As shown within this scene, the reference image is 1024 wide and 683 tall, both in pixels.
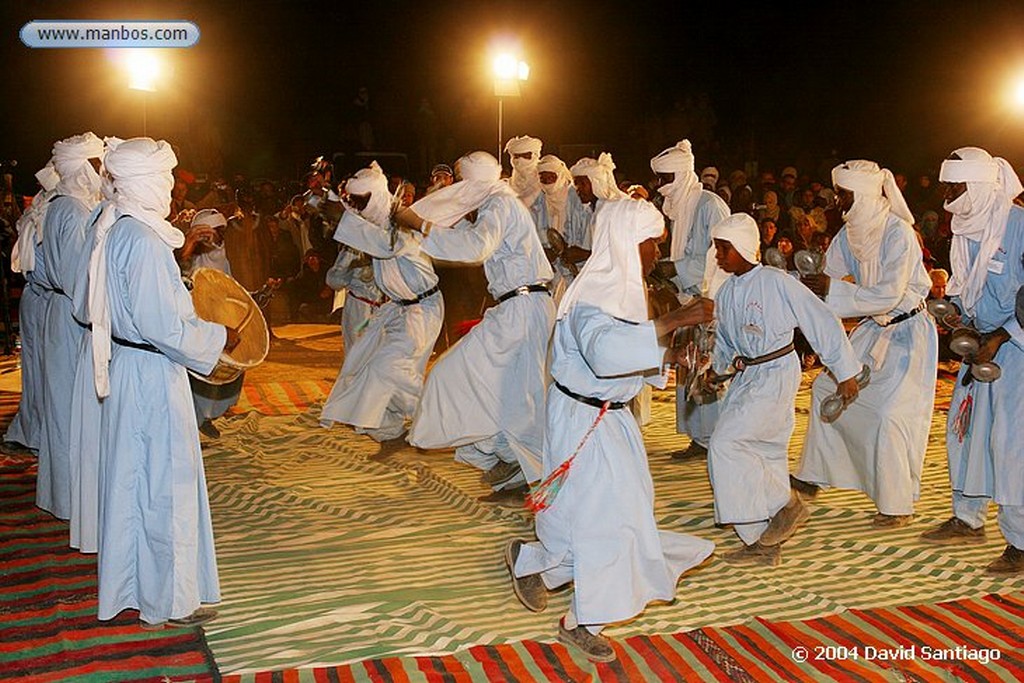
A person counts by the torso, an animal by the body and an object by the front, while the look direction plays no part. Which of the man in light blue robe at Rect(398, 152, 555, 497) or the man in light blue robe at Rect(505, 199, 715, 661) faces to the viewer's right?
the man in light blue robe at Rect(505, 199, 715, 661)

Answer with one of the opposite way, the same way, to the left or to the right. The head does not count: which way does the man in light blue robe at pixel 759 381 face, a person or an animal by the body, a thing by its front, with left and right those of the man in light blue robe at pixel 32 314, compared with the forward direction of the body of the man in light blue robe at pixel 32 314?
the opposite way

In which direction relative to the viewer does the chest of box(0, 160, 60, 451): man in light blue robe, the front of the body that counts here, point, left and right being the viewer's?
facing to the right of the viewer

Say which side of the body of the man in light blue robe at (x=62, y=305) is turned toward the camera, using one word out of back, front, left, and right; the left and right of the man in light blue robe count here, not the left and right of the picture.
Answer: right

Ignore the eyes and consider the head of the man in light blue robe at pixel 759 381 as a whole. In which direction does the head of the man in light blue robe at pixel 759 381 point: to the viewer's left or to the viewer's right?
to the viewer's left

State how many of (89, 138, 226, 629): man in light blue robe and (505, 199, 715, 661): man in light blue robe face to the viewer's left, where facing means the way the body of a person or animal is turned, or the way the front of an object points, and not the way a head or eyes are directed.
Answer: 0

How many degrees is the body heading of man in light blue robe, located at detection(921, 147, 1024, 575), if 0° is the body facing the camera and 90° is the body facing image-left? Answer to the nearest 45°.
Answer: approximately 45°

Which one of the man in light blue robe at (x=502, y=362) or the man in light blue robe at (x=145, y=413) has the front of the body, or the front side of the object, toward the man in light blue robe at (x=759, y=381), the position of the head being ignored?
the man in light blue robe at (x=145, y=413)

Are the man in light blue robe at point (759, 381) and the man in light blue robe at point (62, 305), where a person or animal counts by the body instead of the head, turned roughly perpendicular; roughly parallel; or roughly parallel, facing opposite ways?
roughly parallel, facing opposite ways

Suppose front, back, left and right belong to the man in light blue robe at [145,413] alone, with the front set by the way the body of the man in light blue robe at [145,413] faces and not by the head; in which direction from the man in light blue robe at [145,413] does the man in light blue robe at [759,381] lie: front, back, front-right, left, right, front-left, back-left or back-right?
front

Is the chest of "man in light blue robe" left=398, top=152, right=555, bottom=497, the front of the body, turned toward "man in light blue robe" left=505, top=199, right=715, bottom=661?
no

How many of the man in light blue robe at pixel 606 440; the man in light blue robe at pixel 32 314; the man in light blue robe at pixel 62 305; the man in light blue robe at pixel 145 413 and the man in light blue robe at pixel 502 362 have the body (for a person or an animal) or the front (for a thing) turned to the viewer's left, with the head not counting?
1

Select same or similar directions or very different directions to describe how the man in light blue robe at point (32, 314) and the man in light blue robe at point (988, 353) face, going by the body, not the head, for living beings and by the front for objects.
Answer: very different directions

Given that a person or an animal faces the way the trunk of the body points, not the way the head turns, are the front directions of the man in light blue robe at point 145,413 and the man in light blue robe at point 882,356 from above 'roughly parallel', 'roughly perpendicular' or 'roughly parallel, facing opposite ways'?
roughly parallel, facing opposite ways

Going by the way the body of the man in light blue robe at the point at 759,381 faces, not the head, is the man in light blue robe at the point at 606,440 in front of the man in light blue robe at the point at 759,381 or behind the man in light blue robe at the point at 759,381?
in front

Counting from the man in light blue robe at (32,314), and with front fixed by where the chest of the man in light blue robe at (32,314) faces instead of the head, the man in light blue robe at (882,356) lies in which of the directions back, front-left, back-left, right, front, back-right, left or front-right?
front-right

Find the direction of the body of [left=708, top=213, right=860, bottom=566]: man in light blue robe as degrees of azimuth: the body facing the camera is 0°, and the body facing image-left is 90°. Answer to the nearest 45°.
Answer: approximately 45°

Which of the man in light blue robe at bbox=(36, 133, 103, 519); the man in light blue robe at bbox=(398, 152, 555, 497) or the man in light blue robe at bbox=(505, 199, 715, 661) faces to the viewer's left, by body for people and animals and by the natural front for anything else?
the man in light blue robe at bbox=(398, 152, 555, 497)

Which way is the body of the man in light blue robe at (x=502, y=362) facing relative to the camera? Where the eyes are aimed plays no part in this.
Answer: to the viewer's left

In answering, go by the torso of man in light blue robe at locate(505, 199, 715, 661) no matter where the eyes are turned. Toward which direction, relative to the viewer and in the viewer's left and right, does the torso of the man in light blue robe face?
facing to the right of the viewer

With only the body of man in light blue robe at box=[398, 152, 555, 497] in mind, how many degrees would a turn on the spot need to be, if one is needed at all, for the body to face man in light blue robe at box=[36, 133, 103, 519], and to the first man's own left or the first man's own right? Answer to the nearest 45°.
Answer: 0° — they already face them

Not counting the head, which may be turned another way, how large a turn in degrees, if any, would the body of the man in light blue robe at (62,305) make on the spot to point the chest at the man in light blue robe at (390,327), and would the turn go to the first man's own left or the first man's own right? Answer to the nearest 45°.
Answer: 0° — they already face them
